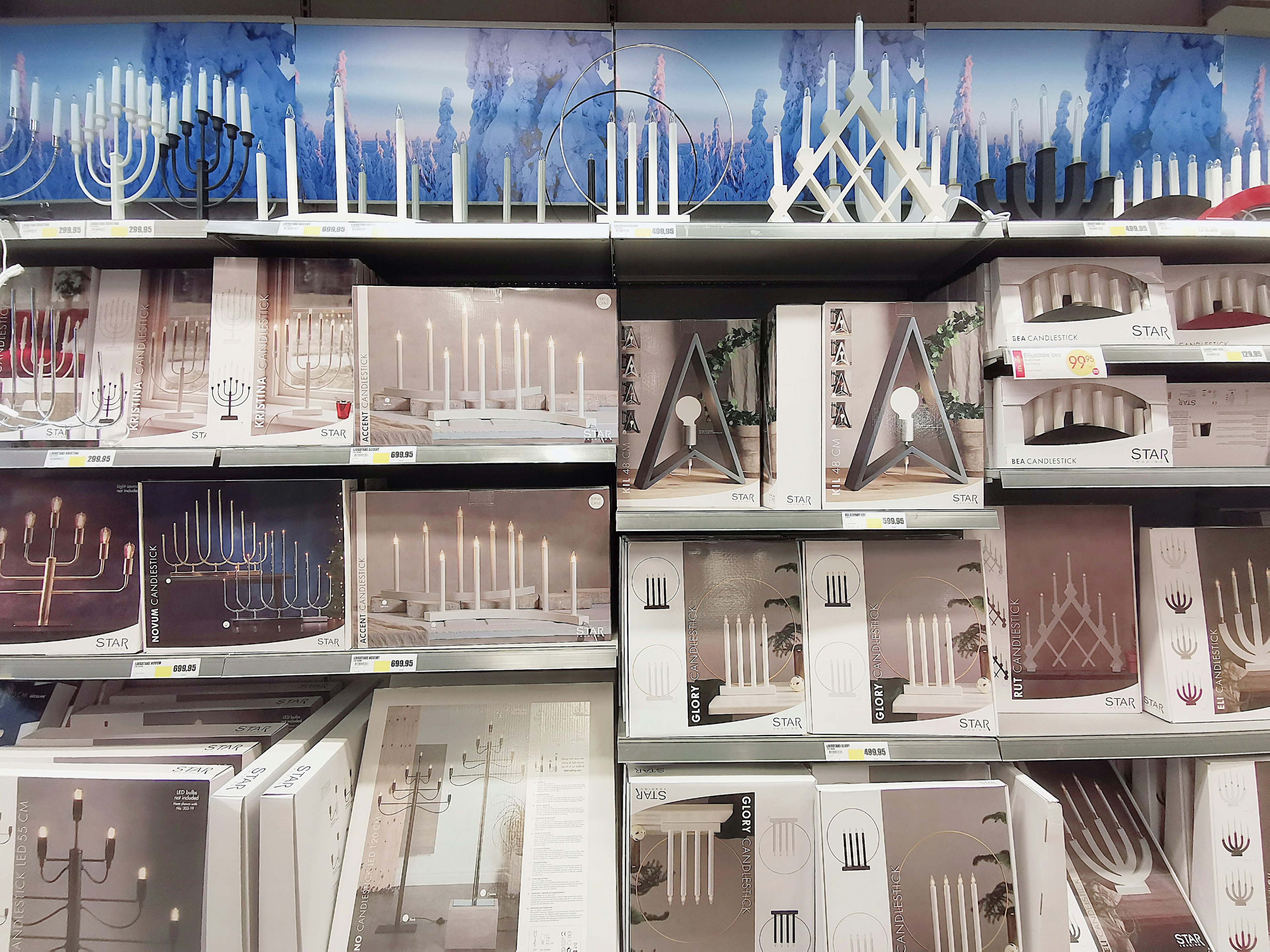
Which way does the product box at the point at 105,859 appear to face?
toward the camera

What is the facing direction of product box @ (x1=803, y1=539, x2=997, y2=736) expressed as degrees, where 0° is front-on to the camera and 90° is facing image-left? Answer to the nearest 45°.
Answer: approximately 0°

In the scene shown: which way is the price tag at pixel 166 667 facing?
toward the camera

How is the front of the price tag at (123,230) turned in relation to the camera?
facing the viewer

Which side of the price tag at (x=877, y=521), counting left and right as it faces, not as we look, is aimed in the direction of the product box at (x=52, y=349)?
right

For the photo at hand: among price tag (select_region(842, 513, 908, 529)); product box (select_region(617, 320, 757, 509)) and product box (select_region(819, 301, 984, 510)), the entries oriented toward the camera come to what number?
3

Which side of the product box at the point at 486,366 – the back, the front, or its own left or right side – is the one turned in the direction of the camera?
front

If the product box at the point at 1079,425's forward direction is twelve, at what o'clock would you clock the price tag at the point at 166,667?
The price tag is roughly at 2 o'clock from the product box.

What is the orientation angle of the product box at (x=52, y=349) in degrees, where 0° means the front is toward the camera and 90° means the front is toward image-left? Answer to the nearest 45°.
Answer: approximately 0°

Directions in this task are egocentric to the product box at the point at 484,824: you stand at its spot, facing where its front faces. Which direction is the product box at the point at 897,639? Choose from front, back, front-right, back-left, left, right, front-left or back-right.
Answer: left
